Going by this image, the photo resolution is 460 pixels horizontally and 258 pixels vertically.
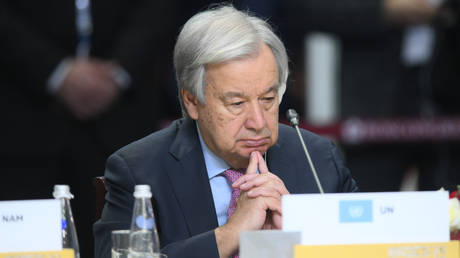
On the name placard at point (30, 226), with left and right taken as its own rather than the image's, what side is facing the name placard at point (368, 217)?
left

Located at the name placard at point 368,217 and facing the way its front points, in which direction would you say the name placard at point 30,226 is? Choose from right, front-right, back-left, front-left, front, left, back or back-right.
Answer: right

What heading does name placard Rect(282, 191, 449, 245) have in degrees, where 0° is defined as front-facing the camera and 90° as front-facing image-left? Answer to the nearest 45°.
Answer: approximately 0°

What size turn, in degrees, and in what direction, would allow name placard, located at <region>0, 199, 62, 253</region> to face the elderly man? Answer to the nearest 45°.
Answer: approximately 135° to its left

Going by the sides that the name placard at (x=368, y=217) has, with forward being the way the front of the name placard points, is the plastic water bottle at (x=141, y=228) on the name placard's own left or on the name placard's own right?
on the name placard's own right

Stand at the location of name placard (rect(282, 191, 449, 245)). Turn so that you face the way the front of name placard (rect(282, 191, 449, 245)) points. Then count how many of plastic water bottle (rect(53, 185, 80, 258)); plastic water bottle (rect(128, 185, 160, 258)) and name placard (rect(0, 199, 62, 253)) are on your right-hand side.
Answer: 3

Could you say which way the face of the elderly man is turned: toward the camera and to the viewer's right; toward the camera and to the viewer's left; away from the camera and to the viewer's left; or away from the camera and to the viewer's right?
toward the camera and to the viewer's right

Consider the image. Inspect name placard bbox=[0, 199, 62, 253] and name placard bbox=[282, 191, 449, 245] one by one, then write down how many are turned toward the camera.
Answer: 2

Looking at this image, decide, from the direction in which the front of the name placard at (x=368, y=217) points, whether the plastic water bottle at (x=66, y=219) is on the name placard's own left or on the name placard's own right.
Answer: on the name placard's own right

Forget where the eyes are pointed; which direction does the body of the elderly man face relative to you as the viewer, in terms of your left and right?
facing the viewer and to the right of the viewer
